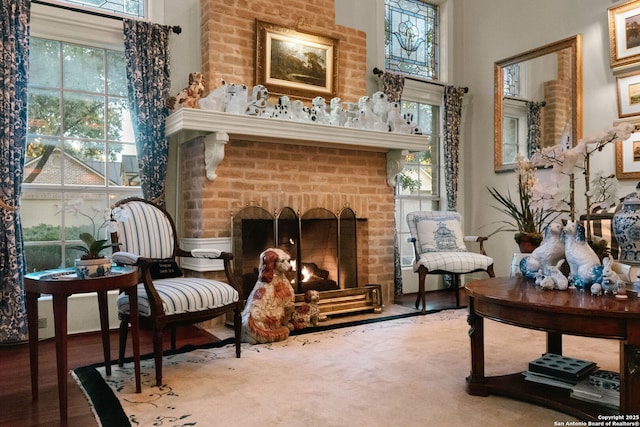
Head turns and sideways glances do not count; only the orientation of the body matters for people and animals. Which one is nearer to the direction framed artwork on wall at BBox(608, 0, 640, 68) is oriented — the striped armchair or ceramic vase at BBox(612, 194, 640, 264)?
the striped armchair

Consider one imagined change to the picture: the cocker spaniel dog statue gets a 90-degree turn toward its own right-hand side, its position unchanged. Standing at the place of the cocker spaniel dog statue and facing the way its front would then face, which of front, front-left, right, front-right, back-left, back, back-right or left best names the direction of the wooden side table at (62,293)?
front-right

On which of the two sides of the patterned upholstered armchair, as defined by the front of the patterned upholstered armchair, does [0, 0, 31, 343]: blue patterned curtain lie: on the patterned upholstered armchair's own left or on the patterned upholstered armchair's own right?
on the patterned upholstered armchair's own right

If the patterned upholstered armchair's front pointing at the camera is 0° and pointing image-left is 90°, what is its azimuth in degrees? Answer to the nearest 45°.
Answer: approximately 315°

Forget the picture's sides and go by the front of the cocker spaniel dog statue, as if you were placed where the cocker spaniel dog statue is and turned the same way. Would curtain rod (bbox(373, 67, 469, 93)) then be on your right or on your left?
on your left

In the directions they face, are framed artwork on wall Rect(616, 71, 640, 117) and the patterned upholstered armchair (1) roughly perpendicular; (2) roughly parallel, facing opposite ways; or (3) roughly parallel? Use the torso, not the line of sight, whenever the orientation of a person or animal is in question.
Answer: roughly perpendicular

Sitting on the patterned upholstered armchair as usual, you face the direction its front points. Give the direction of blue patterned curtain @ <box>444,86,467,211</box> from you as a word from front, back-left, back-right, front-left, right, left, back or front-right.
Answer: back-left

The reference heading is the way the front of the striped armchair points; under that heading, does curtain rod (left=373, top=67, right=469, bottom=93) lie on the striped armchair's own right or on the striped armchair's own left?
on the striped armchair's own left
